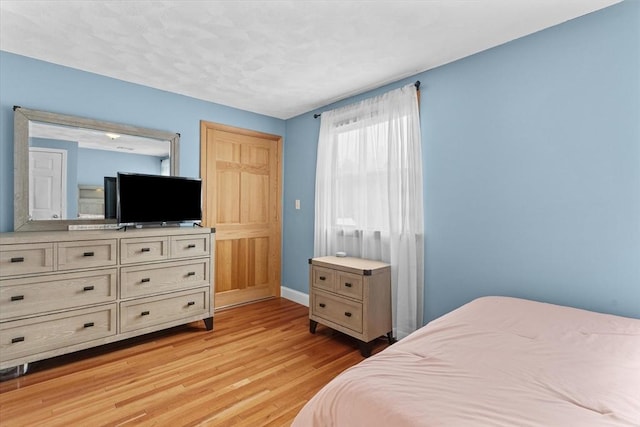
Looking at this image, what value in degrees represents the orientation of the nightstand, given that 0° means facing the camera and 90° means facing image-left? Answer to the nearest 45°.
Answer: approximately 45°

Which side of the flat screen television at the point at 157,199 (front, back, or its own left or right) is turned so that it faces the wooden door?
left

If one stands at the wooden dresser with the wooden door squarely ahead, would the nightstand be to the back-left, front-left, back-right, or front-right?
front-right

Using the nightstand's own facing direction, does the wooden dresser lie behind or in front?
in front

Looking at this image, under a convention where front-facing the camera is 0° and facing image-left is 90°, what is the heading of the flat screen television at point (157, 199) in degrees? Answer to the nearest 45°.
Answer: approximately 315°

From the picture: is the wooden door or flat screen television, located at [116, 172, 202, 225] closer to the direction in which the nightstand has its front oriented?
the flat screen television

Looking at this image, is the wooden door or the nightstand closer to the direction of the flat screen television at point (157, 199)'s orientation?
the nightstand

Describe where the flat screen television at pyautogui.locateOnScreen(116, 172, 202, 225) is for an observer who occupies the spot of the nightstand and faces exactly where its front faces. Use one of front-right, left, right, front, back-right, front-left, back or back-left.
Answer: front-right

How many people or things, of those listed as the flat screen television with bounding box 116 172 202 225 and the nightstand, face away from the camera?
0

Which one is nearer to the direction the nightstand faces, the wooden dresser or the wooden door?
the wooden dresser

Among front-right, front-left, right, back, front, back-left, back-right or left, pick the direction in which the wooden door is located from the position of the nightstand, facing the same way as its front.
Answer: right

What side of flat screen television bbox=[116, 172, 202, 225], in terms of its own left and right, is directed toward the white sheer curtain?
left
